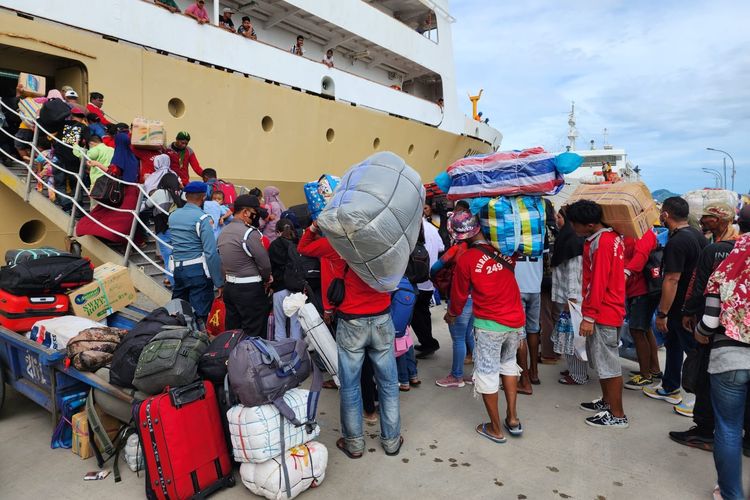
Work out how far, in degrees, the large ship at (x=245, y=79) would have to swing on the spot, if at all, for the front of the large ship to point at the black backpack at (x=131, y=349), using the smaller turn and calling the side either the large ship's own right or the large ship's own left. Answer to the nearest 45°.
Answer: approximately 135° to the large ship's own right

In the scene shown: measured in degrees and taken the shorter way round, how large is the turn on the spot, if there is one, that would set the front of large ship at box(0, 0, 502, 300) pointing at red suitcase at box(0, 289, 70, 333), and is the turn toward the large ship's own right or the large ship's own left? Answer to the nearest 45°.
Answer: approximately 135° to the large ship's own right

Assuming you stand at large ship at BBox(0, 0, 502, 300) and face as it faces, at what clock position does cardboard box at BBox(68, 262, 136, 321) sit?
The cardboard box is roughly at 5 o'clock from the large ship.

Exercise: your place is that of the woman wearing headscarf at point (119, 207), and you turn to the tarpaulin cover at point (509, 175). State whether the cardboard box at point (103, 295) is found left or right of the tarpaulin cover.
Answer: right

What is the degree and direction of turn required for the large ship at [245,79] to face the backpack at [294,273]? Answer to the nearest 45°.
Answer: approximately 135° to its right

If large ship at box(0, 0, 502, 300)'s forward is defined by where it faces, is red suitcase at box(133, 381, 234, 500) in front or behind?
behind

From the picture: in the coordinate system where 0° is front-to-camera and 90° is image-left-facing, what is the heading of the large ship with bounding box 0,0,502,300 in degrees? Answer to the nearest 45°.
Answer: approximately 225°

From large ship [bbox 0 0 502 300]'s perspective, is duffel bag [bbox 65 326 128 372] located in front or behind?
behind

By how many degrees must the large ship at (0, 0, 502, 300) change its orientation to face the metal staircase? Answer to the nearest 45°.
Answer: approximately 180°

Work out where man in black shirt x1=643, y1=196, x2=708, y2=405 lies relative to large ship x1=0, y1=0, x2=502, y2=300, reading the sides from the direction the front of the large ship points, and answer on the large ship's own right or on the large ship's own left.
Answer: on the large ship's own right

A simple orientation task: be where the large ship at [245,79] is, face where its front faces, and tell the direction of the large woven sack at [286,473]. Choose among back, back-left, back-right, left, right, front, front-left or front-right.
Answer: back-right
